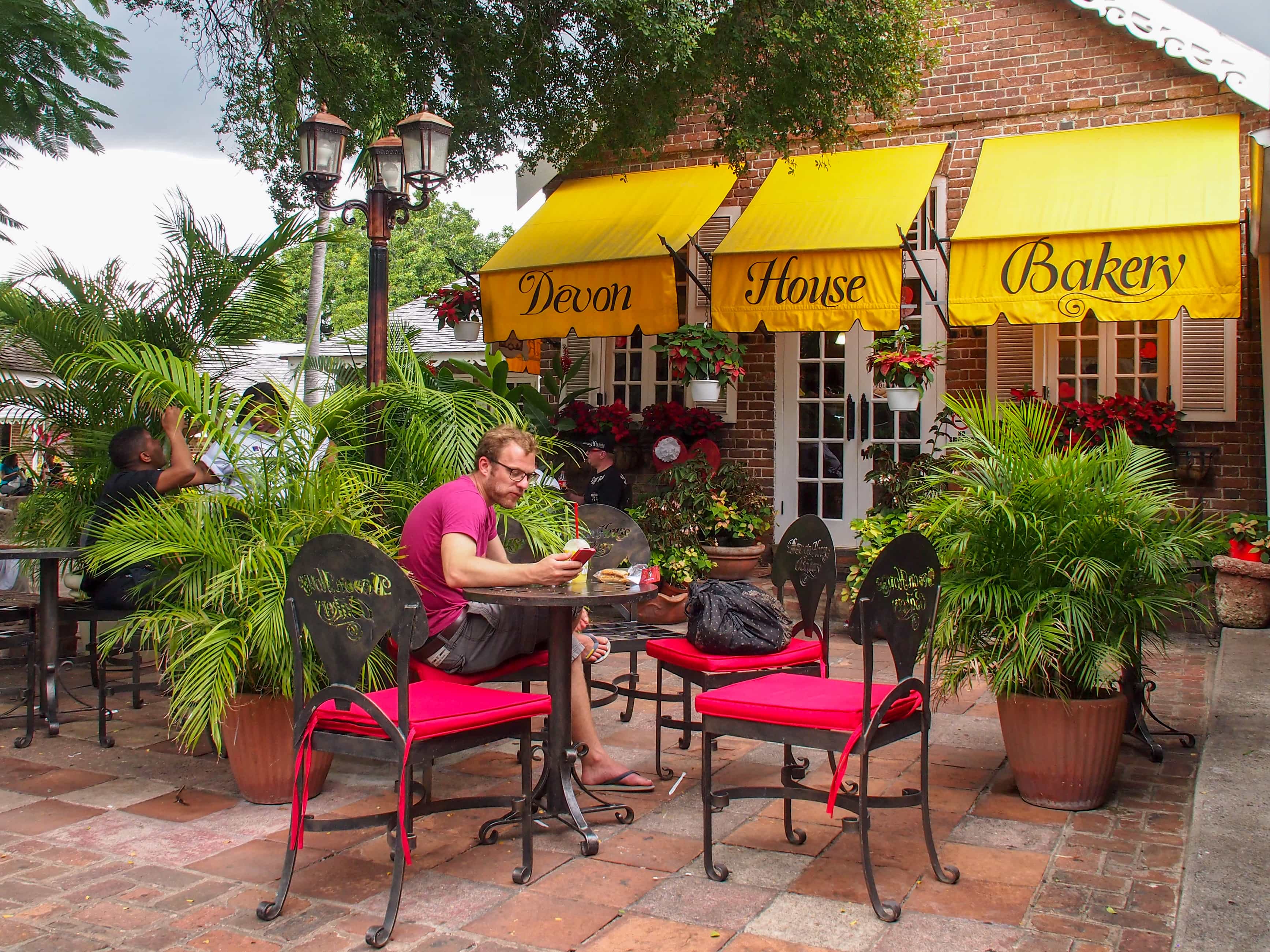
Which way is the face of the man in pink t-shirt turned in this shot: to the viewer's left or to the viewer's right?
to the viewer's right

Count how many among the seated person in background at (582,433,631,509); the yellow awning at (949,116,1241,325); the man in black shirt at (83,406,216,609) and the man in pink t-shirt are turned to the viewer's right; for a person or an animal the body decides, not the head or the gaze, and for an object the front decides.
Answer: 2

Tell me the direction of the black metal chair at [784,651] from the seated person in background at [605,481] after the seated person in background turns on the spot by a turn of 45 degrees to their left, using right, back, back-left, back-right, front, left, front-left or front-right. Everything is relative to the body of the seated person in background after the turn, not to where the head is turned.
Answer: front-left

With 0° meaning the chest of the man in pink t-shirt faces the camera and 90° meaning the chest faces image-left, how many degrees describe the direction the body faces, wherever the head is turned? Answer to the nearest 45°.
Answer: approximately 270°

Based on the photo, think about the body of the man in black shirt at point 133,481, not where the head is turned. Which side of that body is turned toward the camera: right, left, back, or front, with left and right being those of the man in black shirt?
right
